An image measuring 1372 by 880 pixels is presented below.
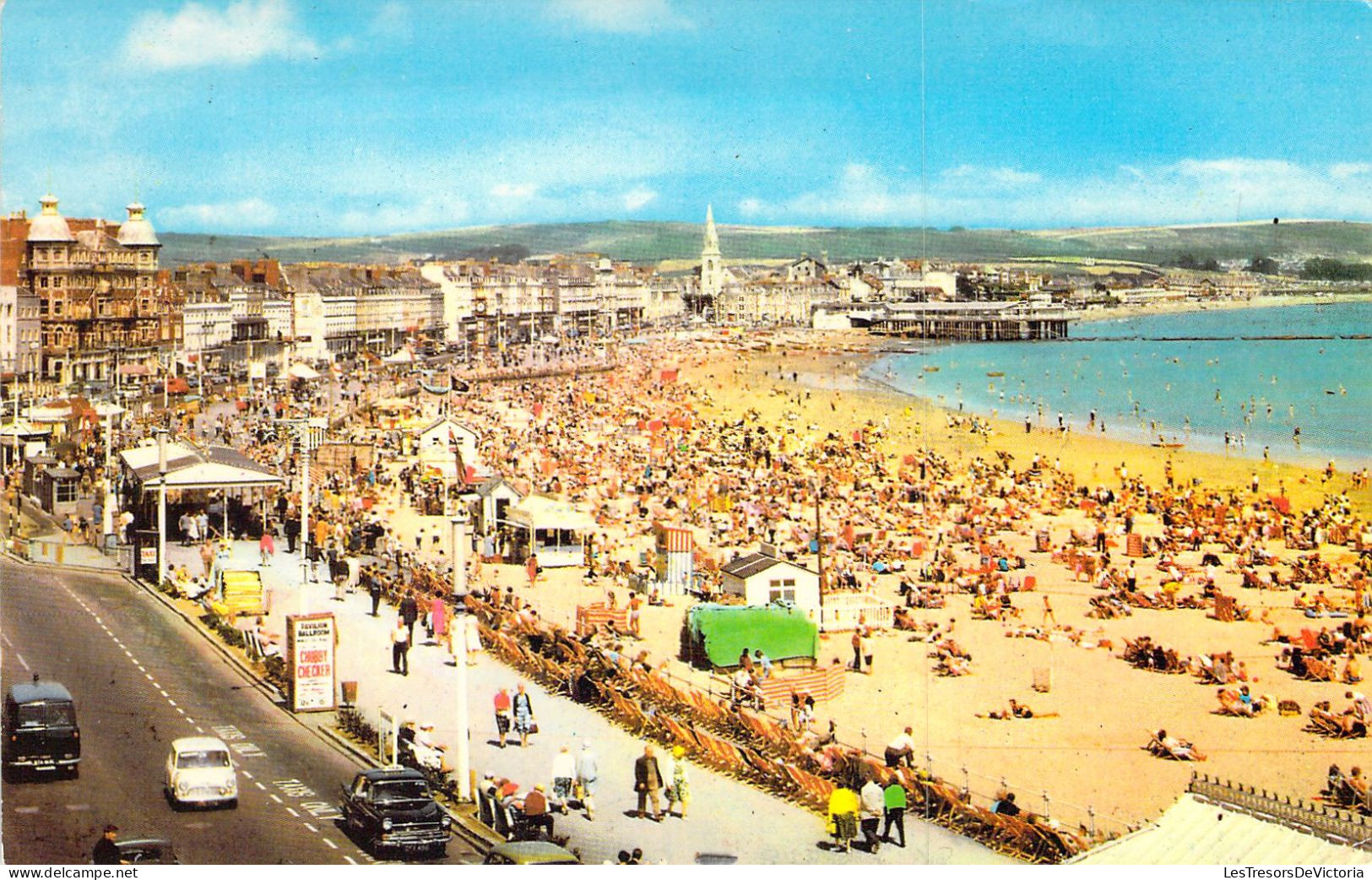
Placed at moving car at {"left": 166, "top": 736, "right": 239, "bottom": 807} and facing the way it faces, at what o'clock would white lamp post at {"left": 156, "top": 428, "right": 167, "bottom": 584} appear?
The white lamp post is roughly at 6 o'clock from the moving car.

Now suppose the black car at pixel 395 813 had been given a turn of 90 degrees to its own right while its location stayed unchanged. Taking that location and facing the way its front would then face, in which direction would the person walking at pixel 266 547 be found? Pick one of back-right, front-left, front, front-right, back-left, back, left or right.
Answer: back-right

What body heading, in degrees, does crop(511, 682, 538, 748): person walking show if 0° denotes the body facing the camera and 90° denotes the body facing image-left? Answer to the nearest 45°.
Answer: approximately 0°

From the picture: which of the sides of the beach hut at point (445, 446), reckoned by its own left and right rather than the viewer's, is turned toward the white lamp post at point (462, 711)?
front

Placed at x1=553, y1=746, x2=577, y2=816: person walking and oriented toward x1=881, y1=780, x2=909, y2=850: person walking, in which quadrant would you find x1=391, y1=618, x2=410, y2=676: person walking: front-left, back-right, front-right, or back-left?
back-left

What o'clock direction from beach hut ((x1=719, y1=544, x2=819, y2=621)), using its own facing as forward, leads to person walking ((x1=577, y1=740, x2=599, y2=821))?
The person walking is roughly at 2 o'clock from the beach hut.

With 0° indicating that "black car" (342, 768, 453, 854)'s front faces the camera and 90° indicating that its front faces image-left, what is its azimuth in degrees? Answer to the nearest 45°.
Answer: approximately 315°
